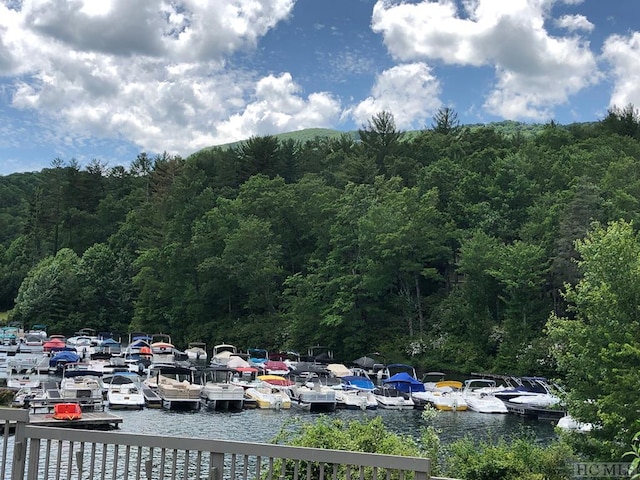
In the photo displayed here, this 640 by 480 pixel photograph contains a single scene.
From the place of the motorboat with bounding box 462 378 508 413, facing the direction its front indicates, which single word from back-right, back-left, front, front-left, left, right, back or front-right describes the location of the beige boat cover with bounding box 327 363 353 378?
back

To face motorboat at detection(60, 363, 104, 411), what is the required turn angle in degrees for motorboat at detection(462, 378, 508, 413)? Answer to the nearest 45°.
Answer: approximately 135° to its right

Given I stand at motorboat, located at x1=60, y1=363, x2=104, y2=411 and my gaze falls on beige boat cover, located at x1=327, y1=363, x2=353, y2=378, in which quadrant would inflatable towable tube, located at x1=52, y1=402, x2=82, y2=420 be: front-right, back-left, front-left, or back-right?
back-right

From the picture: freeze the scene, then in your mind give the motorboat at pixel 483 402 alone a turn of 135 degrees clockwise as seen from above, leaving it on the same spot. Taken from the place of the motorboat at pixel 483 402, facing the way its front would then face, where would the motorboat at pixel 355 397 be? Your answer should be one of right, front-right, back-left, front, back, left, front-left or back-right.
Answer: front

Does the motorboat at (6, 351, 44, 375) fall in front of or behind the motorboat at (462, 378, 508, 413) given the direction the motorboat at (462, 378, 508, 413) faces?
behind

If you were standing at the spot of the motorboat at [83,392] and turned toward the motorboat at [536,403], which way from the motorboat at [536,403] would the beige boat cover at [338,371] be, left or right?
left

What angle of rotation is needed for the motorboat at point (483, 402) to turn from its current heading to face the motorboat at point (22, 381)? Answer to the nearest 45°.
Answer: approximately 135° to its right
